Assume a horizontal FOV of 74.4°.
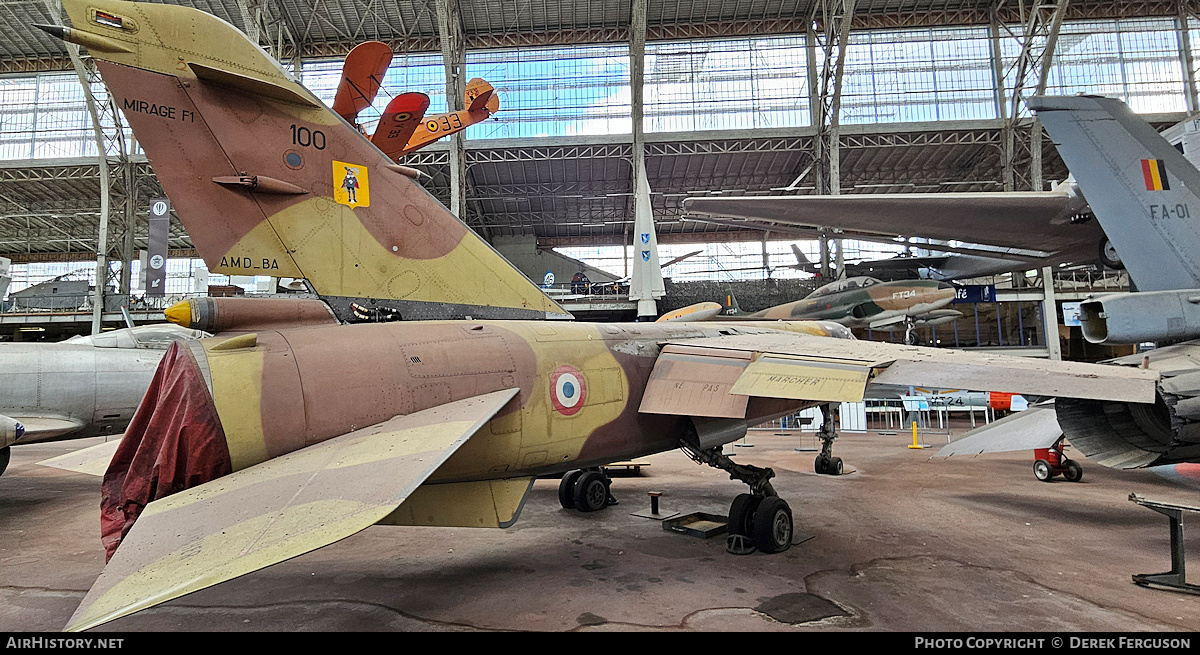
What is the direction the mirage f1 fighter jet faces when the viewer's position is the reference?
facing away from the viewer and to the right of the viewer
